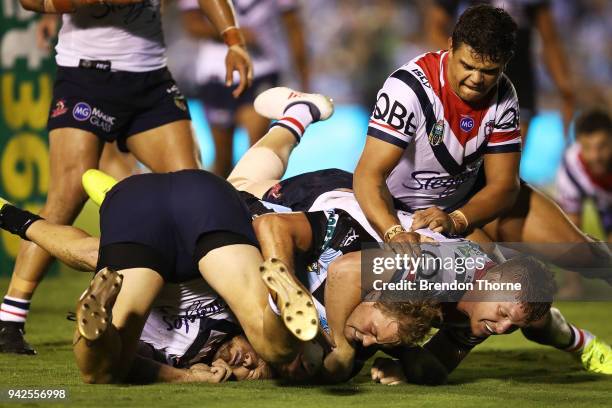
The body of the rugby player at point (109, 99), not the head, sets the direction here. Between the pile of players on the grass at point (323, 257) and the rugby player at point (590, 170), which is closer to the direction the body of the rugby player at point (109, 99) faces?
the pile of players on the grass

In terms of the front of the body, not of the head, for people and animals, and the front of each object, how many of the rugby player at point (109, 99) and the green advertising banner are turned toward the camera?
2

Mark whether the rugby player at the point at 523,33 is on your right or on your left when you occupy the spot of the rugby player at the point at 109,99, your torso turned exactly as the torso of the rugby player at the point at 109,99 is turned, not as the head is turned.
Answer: on your left

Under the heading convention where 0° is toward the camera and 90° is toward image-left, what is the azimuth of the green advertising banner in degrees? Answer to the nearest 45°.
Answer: approximately 0°

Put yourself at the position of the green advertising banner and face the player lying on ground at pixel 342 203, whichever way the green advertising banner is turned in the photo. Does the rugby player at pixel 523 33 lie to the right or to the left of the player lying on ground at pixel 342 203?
left

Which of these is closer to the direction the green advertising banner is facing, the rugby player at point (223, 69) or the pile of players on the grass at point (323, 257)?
the pile of players on the grass
